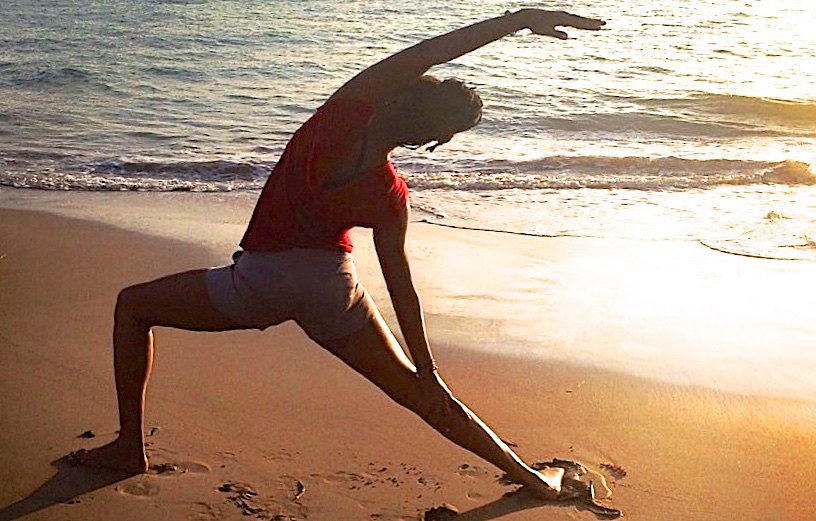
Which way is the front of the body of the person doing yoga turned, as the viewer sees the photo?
away from the camera
